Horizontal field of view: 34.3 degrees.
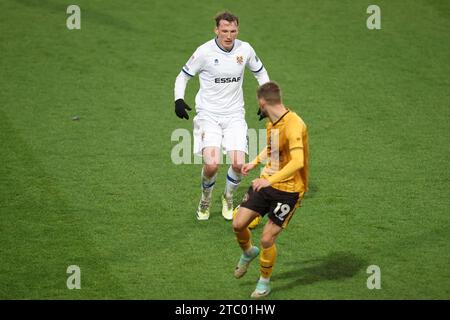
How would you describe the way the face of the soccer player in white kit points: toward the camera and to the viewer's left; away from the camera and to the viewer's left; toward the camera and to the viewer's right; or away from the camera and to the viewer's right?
toward the camera and to the viewer's right

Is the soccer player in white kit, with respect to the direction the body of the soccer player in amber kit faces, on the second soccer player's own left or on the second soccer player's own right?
on the second soccer player's own right
